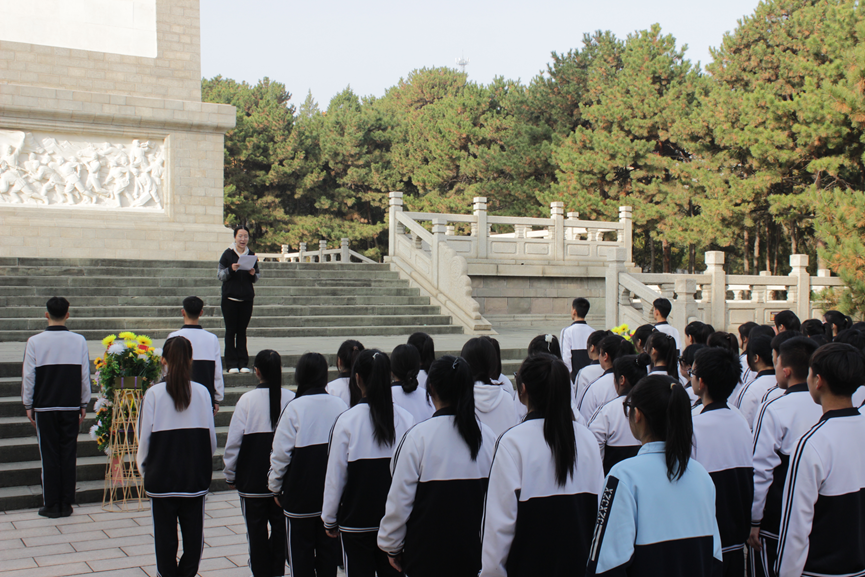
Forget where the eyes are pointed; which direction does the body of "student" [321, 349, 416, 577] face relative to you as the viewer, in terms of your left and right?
facing away from the viewer and to the left of the viewer

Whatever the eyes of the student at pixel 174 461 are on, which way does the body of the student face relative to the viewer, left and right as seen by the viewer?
facing away from the viewer

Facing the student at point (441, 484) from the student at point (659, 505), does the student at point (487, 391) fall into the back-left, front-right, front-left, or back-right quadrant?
front-right

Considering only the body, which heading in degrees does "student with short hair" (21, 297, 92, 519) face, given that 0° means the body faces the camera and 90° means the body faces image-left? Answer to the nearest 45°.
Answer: approximately 180°

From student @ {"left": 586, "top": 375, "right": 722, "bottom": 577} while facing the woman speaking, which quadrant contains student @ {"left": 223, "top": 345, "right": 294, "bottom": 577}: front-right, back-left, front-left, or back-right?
front-left

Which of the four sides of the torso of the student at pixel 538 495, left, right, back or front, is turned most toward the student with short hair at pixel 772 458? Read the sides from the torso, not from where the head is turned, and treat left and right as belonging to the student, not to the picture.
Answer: right

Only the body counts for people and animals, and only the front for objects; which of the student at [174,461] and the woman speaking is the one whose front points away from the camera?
the student

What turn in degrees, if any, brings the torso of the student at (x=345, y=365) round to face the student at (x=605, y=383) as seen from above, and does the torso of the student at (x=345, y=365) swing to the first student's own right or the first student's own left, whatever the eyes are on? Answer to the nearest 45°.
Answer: approximately 135° to the first student's own right

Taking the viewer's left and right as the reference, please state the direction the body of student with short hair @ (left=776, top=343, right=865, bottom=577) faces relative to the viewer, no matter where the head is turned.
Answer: facing away from the viewer and to the left of the viewer

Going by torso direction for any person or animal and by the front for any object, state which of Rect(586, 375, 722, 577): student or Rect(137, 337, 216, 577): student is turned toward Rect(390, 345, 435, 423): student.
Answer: Rect(586, 375, 722, 577): student

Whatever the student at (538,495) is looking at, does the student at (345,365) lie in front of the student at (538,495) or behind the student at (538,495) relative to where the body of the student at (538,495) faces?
in front

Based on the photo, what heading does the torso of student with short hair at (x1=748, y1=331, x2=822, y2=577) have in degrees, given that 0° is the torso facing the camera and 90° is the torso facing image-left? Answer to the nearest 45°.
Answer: approximately 135°

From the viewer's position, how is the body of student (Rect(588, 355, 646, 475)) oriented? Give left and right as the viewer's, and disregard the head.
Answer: facing away from the viewer and to the left of the viewer

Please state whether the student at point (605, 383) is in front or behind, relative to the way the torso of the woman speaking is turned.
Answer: in front

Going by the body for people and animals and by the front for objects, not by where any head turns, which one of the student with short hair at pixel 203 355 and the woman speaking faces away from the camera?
the student with short hair

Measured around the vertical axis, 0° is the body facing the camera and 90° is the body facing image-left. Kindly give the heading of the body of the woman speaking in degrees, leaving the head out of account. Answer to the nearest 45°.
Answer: approximately 0°

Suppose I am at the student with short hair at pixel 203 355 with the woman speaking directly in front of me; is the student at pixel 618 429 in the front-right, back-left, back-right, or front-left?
back-right

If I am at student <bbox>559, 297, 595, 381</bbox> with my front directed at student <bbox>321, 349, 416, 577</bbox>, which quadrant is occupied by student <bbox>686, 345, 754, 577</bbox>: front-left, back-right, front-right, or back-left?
front-left

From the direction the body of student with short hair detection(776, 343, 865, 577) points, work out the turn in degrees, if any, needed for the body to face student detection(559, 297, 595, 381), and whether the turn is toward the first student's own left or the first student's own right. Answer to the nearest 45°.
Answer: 0° — they already face them
